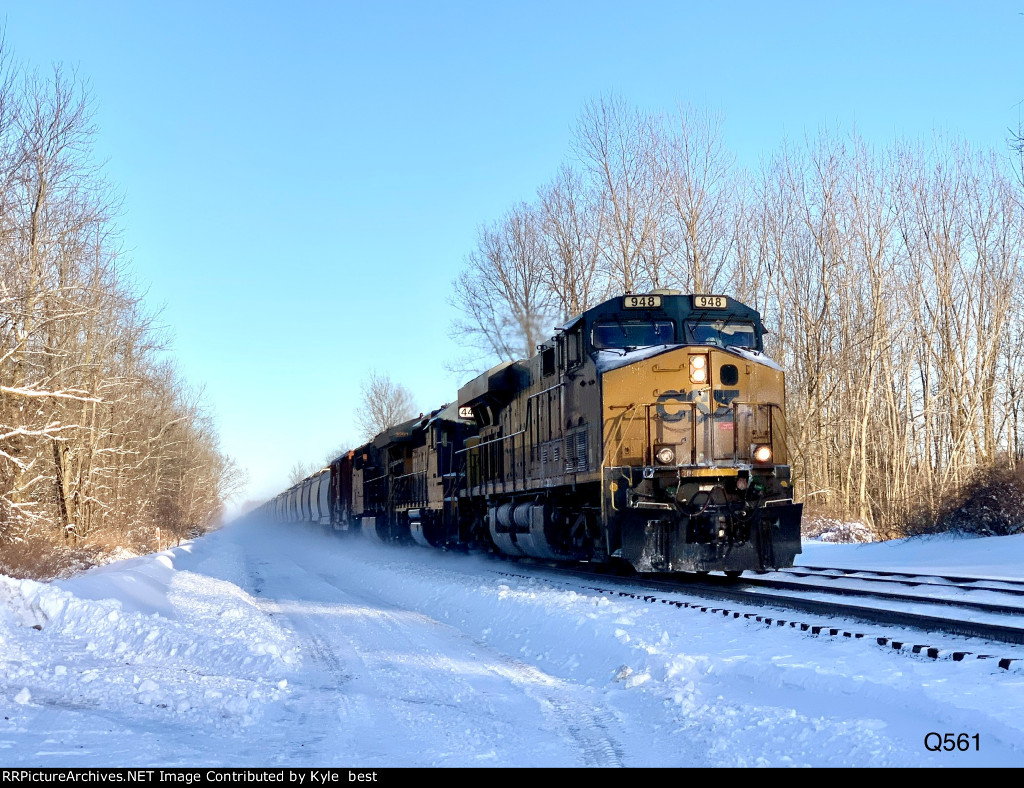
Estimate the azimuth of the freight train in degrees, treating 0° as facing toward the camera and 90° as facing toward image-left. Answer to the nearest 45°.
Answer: approximately 315°
